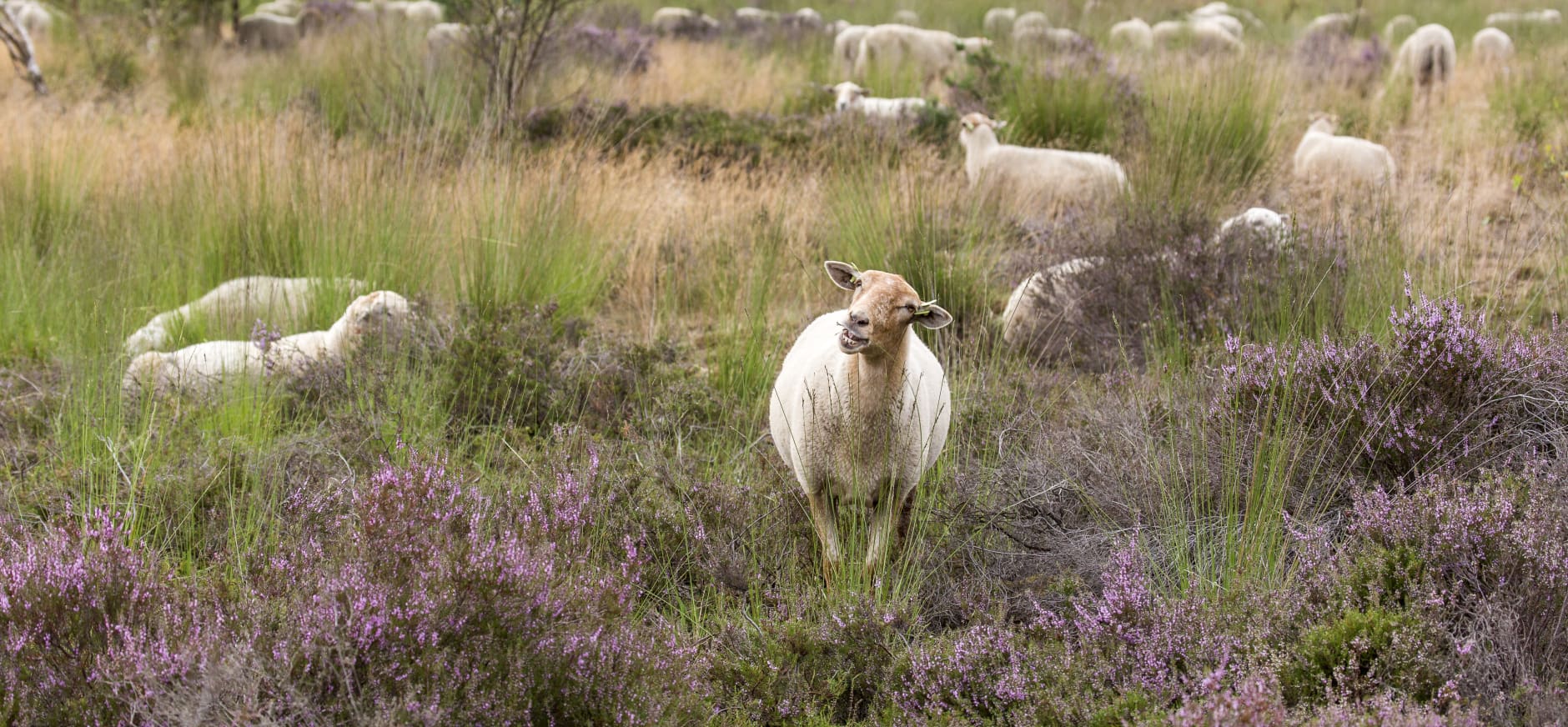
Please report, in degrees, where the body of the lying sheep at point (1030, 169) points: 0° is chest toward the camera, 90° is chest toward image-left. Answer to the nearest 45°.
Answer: approximately 90°

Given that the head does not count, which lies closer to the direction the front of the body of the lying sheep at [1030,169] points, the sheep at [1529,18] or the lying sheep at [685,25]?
the lying sheep

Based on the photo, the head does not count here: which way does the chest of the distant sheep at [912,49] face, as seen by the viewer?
to the viewer's right

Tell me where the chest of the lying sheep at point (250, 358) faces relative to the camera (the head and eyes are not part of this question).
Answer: to the viewer's right
